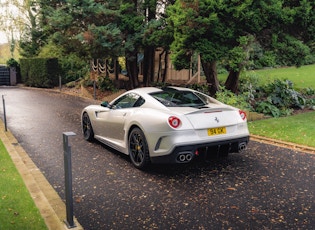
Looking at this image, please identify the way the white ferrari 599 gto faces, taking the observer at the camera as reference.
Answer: facing away from the viewer and to the left of the viewer

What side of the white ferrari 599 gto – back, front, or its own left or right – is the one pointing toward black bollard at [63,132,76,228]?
left

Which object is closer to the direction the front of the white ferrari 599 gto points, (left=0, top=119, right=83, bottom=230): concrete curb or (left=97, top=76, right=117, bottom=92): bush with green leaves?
the bush with green leaves

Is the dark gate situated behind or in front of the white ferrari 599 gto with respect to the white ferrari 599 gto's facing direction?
in front

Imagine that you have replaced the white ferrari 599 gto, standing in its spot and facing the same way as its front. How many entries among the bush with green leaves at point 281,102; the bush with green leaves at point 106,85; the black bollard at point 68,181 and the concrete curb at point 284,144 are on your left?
1

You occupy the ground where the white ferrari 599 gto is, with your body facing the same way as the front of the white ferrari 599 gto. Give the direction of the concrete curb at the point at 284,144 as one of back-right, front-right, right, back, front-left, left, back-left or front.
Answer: right

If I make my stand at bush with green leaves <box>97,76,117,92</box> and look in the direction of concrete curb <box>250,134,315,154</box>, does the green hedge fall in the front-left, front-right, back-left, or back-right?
back-right

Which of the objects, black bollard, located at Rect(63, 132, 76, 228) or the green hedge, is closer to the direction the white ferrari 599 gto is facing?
the green hedge

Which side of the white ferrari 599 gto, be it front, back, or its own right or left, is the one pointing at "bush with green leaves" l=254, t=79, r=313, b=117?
right

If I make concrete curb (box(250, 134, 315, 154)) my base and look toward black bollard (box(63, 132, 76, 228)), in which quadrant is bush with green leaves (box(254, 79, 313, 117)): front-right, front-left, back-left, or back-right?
back-right

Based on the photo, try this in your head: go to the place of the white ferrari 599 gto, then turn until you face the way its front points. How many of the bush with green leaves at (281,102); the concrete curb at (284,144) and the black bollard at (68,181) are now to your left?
1

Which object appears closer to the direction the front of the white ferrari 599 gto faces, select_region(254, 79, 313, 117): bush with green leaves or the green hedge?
the green hedge

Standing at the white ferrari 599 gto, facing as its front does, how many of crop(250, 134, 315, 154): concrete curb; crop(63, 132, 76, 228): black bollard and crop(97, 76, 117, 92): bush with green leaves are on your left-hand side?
1
